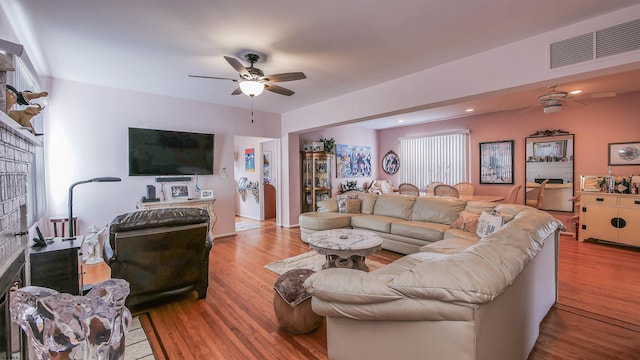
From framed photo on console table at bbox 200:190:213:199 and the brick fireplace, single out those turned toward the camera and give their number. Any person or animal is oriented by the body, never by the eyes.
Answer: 1

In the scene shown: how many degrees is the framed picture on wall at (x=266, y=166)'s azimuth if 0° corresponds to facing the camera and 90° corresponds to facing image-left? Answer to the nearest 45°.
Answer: approximately 45°

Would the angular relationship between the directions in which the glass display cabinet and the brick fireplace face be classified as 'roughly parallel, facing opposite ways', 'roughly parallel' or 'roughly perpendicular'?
roughly perpendicular

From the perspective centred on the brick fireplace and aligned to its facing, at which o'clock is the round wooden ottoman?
The round wooden ottoman is roughly at 1 o'clock from the brick fireplace.

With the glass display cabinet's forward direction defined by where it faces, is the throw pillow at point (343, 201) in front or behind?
in front

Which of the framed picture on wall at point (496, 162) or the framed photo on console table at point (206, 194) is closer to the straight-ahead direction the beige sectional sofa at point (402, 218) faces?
the framed photo on console table

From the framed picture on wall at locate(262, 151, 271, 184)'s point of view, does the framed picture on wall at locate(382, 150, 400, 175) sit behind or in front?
behind

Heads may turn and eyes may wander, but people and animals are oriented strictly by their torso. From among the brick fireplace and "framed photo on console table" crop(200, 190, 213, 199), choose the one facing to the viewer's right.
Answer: the brick fireplace

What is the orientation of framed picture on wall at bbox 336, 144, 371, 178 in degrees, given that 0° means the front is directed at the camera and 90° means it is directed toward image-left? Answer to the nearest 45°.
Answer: approximately 315°

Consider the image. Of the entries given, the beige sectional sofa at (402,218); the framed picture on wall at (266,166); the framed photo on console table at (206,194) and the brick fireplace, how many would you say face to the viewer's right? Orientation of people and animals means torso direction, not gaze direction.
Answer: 1

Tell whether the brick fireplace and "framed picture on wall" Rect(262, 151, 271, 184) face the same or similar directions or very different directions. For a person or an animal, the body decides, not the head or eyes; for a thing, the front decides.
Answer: very different directions

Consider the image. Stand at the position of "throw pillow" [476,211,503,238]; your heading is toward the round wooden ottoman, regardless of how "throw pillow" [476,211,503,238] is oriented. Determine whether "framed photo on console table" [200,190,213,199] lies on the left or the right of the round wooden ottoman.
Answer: right
